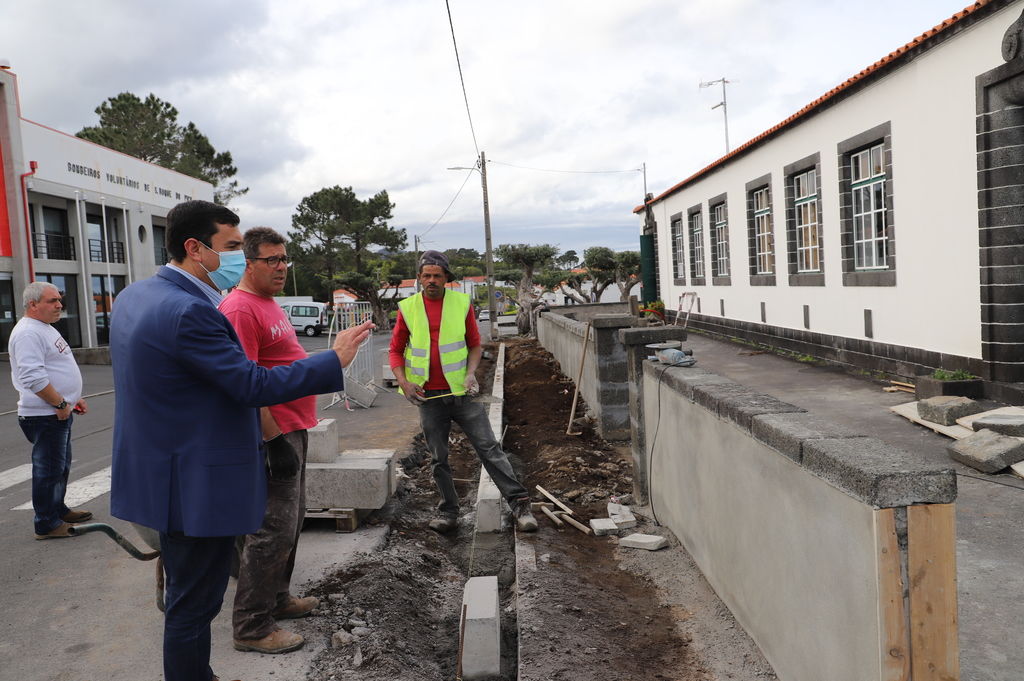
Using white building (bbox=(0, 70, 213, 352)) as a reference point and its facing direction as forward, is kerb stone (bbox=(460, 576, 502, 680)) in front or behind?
in front

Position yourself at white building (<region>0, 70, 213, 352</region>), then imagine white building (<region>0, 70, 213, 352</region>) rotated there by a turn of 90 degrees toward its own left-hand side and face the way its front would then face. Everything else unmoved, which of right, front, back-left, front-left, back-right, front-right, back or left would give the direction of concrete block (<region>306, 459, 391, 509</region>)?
back-right

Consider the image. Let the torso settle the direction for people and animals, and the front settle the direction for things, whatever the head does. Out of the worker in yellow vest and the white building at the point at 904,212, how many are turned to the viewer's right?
0

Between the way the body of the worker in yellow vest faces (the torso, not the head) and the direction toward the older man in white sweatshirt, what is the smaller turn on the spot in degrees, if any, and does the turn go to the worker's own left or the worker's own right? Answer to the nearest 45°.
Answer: approximately 90° to the worker's own right

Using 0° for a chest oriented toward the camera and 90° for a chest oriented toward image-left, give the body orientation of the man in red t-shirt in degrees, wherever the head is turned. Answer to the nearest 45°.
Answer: approximately 315°

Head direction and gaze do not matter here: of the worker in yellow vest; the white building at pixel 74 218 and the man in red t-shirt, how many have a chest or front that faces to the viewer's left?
0

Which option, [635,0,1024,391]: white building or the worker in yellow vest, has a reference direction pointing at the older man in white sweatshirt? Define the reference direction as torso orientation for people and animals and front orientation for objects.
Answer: the white building

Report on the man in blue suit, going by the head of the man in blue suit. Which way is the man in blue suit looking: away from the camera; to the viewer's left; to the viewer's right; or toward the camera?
to the viewer's right

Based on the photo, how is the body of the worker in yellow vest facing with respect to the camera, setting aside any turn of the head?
toward the camera

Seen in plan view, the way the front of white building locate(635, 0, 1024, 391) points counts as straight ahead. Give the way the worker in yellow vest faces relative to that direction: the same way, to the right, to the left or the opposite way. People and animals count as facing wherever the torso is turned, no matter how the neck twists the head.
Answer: to the left

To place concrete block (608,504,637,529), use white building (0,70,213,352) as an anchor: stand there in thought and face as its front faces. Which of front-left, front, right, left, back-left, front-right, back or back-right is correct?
front-right

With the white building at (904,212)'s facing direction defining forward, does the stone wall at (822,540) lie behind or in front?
in front

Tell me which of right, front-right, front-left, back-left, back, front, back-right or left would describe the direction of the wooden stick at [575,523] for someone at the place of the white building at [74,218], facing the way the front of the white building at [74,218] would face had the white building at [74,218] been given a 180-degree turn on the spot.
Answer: back-left

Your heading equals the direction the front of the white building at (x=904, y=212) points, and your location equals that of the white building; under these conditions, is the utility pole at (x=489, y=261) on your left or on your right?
on your right

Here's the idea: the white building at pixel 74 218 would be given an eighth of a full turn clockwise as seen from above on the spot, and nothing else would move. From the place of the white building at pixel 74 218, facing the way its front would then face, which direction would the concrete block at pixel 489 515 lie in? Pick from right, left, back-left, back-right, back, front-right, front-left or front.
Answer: front

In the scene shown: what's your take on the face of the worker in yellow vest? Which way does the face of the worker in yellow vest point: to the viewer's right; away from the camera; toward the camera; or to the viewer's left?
toward the camera

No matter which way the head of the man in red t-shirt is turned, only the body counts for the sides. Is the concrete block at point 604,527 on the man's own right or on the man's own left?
on the man's own left

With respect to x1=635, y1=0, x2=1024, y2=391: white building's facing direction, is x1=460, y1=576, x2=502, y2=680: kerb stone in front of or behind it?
in front
